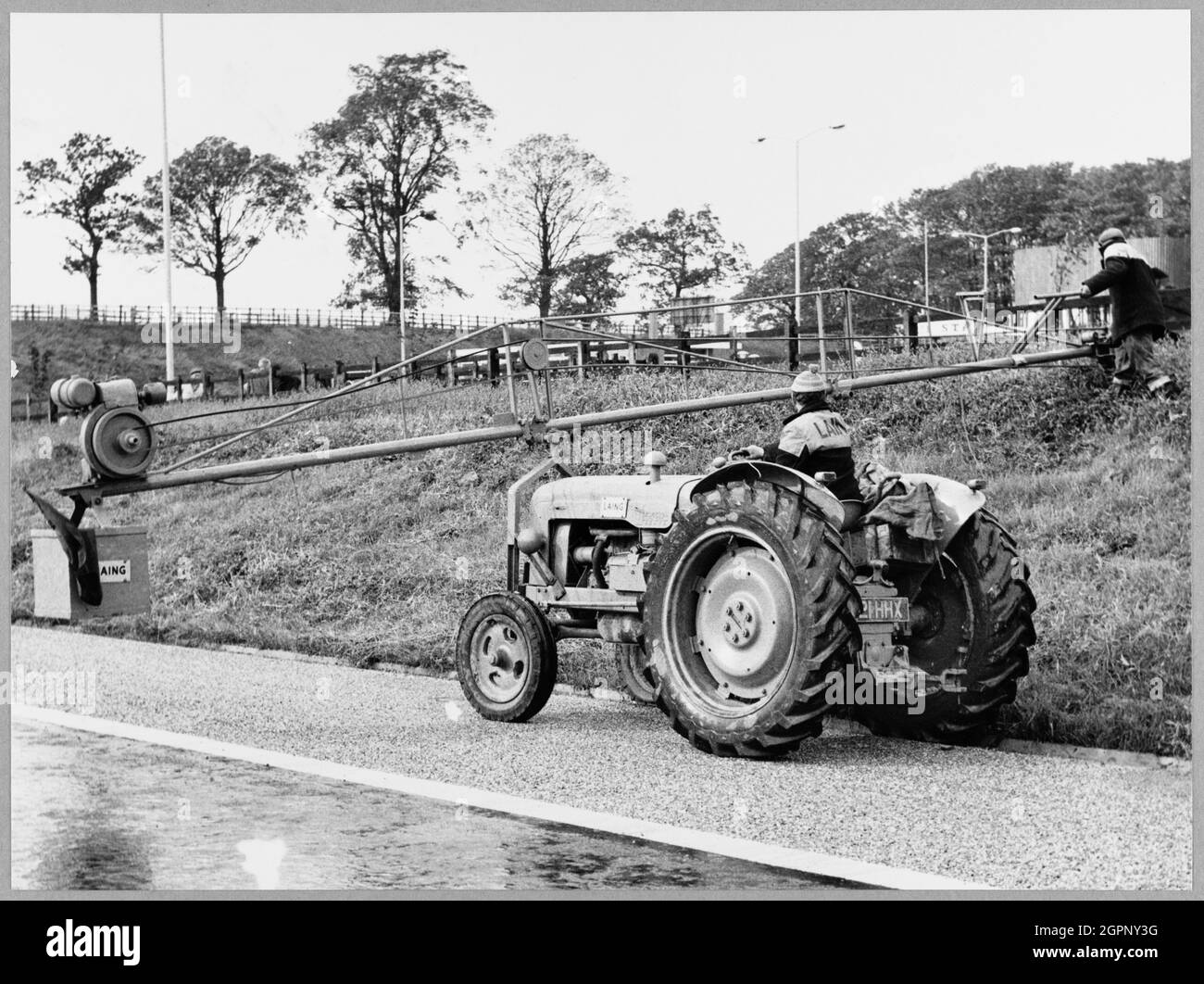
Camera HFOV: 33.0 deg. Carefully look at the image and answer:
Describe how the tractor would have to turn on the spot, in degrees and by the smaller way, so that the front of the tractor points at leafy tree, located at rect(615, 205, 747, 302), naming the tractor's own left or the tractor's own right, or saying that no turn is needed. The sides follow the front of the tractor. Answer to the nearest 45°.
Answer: approximately 45° to the tractor's own right

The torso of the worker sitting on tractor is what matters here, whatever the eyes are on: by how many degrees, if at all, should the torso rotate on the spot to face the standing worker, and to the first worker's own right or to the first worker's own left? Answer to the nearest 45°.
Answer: approximately 90° to the first worker's own right

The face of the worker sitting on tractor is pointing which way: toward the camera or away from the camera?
away from the camera

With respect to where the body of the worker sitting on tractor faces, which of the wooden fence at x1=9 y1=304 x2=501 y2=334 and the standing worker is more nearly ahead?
the wooden fence

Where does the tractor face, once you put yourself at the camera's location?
facing away from the viewer and to the left of the viewer

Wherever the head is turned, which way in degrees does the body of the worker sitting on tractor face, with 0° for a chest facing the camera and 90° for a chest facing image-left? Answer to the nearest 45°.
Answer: approximately 135°
